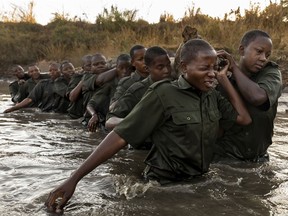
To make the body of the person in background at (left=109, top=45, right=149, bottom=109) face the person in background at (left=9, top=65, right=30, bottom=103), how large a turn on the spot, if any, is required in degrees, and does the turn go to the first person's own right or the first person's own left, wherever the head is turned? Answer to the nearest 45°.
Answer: approximately 180°

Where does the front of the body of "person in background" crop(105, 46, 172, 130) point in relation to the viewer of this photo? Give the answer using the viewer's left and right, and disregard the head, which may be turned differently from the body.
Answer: facing the viewer and to the right of the viewer

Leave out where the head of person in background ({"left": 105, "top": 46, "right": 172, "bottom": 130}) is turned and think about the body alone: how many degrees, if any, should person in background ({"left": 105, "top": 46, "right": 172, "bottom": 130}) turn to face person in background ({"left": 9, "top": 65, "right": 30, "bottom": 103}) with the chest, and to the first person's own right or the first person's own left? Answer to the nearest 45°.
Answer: approximately 180°

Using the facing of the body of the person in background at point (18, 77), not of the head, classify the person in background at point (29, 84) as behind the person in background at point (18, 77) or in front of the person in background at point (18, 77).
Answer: in front

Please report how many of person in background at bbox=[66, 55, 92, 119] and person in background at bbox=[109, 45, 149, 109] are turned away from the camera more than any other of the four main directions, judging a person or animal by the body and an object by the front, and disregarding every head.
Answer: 0

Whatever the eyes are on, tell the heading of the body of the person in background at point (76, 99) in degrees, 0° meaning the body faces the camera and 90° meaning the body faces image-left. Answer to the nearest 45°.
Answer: approximately 315°

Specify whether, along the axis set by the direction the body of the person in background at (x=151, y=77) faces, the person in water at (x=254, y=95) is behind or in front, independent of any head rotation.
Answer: in front
